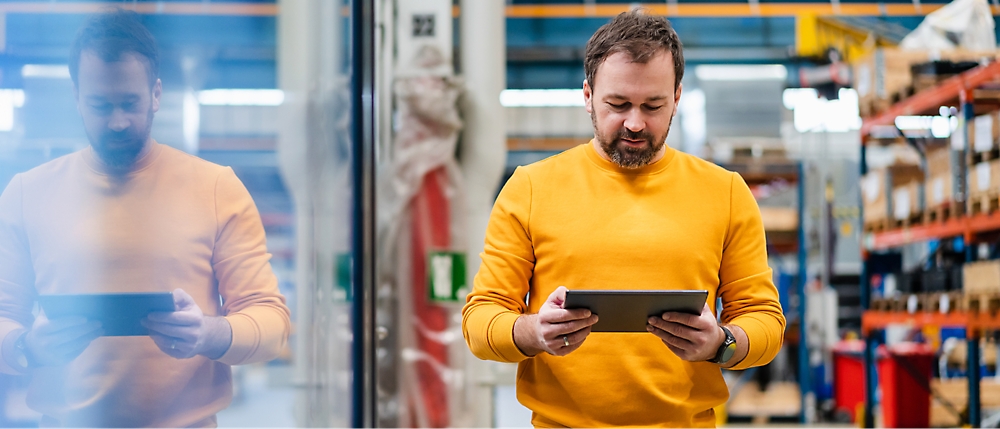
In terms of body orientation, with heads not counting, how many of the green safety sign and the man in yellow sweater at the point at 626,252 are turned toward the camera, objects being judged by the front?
2

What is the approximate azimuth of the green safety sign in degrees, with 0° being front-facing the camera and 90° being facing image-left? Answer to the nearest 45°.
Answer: approximately 0°

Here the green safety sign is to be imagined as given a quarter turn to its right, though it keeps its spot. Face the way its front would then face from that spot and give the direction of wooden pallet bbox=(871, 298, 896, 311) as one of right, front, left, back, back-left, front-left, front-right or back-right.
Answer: back-right

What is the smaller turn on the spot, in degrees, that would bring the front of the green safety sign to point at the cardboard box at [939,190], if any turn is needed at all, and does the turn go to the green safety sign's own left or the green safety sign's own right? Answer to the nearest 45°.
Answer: approximately 135° to the green safety sign's own left

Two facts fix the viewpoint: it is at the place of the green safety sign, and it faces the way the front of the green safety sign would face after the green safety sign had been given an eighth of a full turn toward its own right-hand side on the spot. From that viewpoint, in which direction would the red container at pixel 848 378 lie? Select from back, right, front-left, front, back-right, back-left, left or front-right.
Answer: back

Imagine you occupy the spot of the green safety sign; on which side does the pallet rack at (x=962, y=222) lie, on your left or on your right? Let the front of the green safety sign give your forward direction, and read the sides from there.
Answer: on your left

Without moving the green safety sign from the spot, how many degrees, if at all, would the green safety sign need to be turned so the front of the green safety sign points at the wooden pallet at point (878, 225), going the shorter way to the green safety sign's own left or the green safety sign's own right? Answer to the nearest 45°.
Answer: approximately 135° to the green safety sign's own left

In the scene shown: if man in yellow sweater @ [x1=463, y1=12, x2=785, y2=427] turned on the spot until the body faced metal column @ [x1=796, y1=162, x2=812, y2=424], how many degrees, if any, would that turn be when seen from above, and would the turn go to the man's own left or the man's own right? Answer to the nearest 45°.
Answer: approximately 180°

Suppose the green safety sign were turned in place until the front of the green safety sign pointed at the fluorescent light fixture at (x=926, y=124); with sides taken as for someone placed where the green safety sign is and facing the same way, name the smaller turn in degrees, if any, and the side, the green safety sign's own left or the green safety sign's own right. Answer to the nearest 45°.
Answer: approximately 135° to the green safety sign's own left
